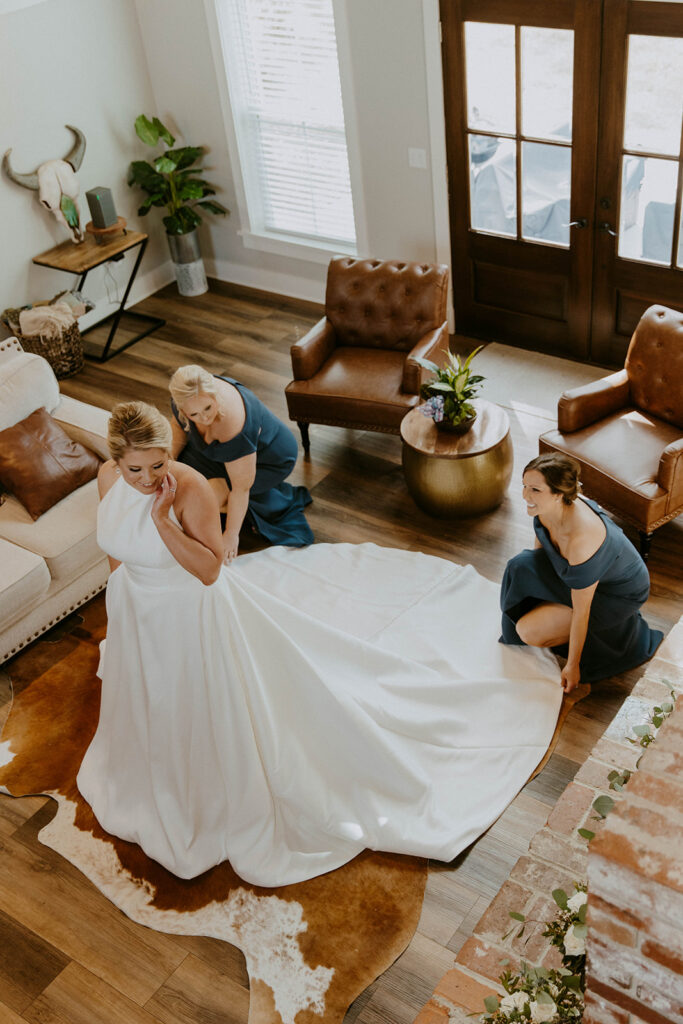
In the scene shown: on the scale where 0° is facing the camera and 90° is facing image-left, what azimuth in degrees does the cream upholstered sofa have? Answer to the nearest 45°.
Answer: approximately 315°

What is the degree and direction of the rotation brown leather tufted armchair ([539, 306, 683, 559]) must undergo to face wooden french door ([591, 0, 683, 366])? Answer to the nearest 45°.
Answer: approximately 135° to its right

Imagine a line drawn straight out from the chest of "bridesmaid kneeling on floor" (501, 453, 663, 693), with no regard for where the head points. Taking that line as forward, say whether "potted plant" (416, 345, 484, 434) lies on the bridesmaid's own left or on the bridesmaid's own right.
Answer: on the bridesmaid's own right

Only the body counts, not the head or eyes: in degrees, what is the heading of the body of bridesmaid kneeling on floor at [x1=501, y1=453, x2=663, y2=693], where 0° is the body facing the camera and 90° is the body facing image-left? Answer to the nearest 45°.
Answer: approximately 45°

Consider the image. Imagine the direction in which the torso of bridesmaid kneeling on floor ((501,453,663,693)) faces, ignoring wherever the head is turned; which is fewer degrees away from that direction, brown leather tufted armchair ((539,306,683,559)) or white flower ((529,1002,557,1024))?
the white flower

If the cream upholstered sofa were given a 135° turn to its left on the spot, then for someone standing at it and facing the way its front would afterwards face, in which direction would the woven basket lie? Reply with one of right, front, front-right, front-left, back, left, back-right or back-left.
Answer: front

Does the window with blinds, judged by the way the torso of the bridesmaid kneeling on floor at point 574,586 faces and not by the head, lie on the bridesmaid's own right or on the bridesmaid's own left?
on the bridesmaid's own right

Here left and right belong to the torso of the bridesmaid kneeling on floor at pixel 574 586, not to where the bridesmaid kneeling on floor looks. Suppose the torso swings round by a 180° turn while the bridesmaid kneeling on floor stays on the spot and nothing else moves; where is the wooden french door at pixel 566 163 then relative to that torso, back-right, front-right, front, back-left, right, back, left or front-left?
front-left

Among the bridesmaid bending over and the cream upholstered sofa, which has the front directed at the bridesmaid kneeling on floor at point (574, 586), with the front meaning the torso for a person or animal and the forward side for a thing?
the cream upholstered sofa

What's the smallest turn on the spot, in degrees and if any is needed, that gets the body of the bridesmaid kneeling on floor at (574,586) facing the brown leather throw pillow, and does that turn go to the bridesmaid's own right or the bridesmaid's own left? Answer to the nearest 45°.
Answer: approximately 45° to the bridesmaid's own right

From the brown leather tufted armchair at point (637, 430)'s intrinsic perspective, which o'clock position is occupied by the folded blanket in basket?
The folded blanket in basket is roughly at 2 o'clock from the brown leather tufted armchair.

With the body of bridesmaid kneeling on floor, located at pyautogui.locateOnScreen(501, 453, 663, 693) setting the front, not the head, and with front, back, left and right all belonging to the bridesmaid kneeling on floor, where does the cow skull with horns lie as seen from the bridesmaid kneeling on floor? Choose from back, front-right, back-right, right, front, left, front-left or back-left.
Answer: right
